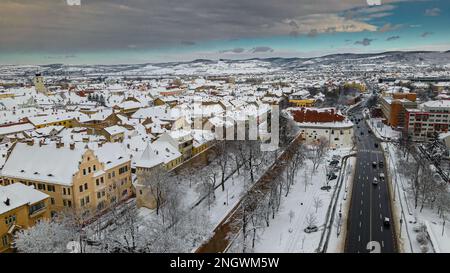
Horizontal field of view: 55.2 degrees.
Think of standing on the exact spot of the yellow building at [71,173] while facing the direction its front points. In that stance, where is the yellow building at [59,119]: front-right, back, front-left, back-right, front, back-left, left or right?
back-left

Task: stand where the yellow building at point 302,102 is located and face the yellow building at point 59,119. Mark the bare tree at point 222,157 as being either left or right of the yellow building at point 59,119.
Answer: left

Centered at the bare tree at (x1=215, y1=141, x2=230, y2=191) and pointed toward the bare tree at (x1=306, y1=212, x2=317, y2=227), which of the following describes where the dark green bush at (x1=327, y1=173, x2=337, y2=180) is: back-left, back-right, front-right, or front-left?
front-left

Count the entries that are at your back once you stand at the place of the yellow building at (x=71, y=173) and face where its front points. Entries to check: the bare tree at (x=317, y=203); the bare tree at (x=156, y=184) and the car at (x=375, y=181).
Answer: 0

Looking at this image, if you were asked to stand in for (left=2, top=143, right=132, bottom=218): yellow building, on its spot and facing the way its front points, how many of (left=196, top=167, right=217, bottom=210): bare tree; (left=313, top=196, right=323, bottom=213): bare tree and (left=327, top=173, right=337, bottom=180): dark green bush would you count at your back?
0

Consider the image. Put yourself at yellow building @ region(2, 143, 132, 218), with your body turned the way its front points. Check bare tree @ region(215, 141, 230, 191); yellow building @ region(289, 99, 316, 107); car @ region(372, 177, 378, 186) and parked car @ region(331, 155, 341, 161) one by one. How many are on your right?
0

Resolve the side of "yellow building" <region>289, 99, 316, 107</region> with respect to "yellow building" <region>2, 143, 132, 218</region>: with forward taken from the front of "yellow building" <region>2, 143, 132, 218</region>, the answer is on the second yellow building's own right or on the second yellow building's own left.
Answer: on the second yellow building's own left

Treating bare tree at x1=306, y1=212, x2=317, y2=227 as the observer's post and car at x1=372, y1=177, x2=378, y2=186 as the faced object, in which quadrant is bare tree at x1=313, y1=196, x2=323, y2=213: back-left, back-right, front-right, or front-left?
front-left

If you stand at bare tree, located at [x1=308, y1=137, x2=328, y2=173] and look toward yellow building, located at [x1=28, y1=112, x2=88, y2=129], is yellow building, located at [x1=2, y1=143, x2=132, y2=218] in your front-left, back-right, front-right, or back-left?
front-left

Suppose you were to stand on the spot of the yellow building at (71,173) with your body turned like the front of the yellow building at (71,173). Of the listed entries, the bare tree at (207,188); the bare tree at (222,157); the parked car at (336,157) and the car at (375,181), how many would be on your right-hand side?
0

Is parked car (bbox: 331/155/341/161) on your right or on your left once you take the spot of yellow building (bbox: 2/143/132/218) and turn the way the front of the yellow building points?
on your left

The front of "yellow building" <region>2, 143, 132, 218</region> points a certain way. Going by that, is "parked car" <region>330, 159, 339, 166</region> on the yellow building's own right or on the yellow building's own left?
on the yellow building's own left

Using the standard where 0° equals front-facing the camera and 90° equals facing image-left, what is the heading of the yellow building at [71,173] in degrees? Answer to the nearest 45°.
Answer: approximately 315°

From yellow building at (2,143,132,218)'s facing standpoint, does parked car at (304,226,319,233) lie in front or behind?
in front
